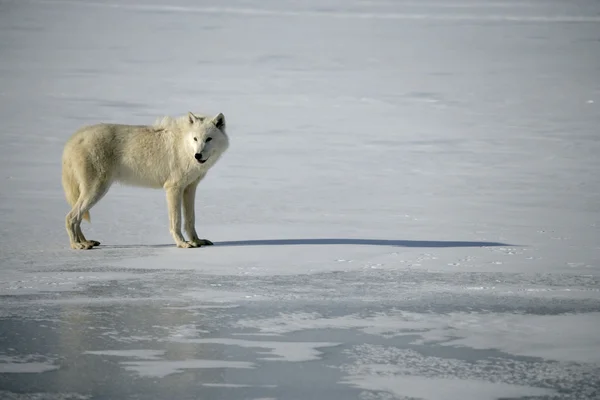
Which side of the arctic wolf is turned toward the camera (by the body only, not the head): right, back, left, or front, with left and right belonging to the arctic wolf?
right
